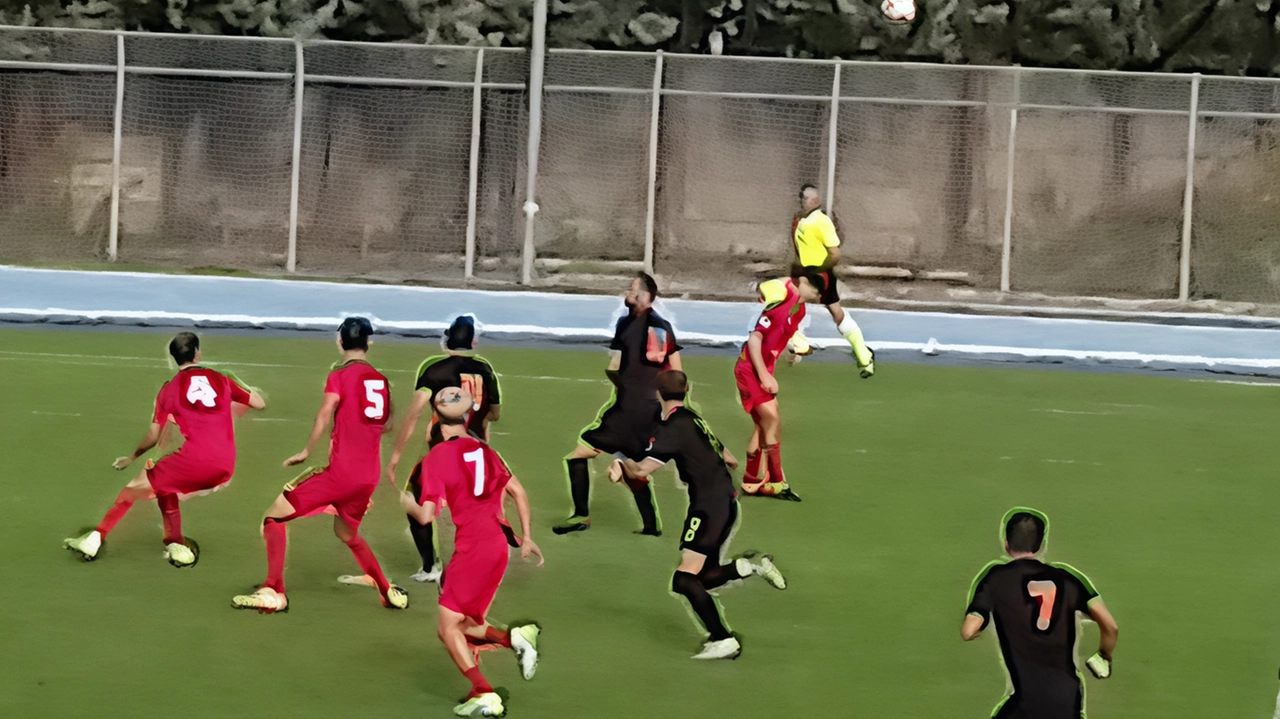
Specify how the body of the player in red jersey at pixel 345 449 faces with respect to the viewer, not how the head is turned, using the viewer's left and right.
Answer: facing away from the viewer and to the left of the viewer

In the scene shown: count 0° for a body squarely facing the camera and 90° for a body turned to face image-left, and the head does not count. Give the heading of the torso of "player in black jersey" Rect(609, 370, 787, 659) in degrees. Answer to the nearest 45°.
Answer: approximately 135°

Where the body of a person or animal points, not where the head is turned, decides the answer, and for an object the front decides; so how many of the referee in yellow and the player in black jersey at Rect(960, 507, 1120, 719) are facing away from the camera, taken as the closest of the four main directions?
1

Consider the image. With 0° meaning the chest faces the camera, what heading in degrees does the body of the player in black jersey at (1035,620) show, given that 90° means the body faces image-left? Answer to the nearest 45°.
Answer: approximately 180°

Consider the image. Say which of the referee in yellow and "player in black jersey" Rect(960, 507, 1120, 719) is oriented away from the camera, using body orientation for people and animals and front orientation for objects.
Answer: the player in black jersey

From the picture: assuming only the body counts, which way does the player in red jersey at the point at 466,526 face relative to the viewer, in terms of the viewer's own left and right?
facing away from the viewer and to the left of the viewer

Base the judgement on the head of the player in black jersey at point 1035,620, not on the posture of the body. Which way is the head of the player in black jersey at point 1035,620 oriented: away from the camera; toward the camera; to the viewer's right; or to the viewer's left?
away from the camera

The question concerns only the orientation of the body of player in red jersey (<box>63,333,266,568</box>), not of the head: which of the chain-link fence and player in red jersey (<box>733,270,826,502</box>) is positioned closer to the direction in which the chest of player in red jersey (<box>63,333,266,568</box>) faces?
the chain-link fence

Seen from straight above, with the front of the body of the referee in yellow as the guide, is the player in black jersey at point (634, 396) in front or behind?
in front

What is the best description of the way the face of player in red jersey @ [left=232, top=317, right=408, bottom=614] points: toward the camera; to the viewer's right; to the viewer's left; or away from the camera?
away from the camera
